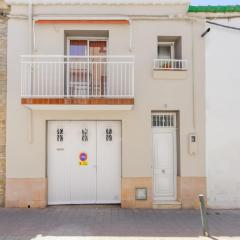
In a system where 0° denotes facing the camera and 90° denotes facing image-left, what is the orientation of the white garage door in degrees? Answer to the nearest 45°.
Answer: approximately 0°

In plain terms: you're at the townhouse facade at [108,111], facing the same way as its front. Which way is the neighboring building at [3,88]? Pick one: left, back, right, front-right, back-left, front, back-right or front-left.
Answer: right

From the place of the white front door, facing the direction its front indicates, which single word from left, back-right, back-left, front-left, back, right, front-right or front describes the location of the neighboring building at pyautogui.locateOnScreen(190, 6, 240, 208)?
left

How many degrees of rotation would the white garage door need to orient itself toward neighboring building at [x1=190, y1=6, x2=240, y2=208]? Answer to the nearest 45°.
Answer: approximately 90° to its left

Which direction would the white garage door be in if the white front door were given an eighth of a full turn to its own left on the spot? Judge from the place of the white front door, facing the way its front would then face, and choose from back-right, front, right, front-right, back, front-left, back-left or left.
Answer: back-right

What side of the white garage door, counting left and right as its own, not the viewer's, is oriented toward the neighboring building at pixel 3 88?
right

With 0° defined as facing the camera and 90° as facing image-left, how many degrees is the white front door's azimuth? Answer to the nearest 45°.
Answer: approximately 0°
